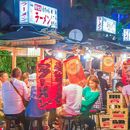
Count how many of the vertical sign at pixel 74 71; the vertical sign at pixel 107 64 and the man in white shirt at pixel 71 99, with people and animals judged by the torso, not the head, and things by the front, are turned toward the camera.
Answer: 2

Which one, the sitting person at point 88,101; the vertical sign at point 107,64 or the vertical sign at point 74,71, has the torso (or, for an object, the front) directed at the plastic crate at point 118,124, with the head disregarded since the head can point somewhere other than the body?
the vertical sign at point 107,64

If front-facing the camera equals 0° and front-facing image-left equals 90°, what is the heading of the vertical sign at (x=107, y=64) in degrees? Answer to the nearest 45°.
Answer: approximately 0°

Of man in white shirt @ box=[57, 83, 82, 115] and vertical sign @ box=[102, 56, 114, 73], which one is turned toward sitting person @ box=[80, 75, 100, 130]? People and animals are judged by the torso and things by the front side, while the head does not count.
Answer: the vertical sign

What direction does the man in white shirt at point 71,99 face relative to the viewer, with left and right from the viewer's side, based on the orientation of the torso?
facing away from the viewer and to the left of the viewer

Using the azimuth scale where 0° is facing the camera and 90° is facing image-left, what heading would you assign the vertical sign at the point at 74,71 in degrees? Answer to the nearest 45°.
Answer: approximately 0°

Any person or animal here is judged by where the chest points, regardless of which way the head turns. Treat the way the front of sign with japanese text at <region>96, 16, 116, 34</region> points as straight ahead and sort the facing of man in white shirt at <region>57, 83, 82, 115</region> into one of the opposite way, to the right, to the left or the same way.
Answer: the opposite way

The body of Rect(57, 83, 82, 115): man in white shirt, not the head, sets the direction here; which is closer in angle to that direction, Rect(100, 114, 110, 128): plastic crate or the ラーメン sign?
the ラーメン sign

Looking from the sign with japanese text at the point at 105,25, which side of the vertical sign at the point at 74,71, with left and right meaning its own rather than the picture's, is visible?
back
